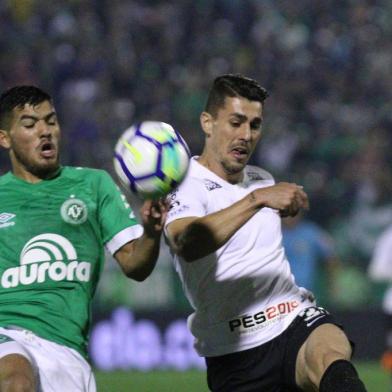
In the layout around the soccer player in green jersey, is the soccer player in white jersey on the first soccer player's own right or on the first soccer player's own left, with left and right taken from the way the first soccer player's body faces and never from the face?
on the first soccer player's own left

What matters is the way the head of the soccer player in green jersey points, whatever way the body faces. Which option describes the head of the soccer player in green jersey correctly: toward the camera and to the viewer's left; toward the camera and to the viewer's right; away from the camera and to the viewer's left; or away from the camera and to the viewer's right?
toward the camera and to the viewer's right

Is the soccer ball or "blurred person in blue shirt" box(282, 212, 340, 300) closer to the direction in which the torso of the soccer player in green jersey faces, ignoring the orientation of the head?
the soccer ball

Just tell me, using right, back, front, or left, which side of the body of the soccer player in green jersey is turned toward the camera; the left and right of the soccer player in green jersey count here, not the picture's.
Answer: front

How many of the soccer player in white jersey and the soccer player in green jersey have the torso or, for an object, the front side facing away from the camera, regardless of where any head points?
0
